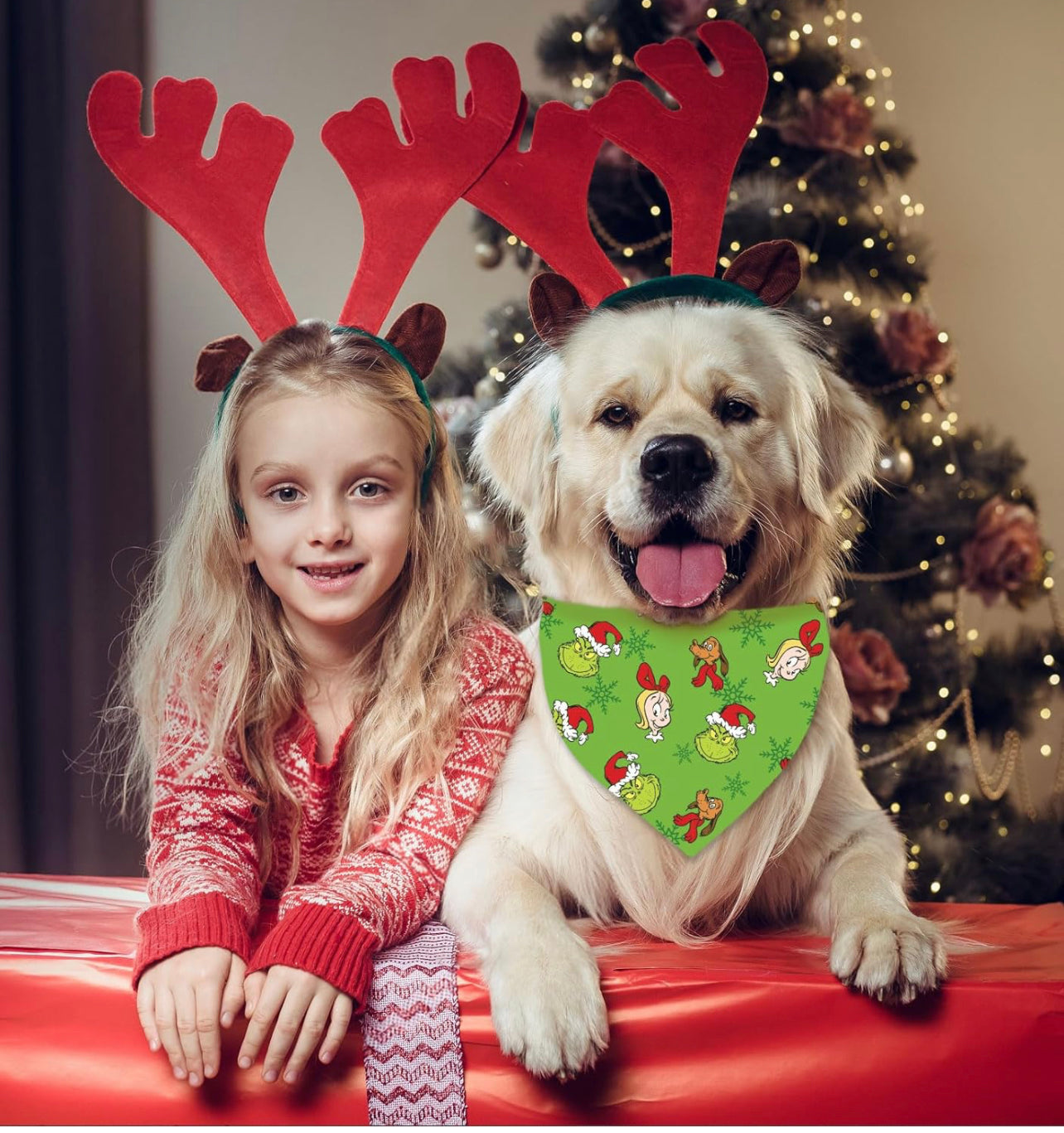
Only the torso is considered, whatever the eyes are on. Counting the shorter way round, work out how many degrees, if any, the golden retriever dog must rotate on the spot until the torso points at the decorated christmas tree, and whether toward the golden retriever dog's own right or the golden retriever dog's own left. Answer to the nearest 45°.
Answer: approximately 180°

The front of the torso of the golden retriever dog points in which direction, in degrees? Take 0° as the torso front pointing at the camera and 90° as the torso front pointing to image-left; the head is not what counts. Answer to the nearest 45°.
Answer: approximately 0°

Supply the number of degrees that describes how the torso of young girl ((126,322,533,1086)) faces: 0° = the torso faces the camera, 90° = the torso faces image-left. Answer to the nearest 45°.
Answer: approximately 0°

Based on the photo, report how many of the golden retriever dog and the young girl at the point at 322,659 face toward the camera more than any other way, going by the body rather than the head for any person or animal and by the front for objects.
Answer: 2
